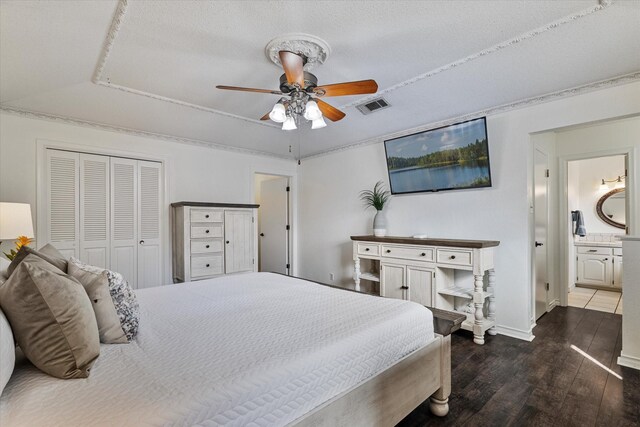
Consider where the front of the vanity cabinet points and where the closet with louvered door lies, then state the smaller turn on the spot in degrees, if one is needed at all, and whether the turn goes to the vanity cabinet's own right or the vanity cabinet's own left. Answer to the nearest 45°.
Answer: approximately 45° to the vanity cabinet's own right

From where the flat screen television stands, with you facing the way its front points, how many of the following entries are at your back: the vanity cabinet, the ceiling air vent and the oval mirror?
2

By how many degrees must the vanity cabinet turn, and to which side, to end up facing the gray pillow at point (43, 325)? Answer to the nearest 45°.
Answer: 0° — it already faces it

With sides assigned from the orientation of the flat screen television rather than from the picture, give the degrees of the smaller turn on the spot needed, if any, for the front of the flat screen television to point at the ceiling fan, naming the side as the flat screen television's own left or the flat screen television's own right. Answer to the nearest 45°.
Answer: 0° — it already faces it

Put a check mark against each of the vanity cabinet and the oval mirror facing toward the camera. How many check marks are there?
2

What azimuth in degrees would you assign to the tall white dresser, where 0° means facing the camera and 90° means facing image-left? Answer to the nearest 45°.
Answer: approximately 315°

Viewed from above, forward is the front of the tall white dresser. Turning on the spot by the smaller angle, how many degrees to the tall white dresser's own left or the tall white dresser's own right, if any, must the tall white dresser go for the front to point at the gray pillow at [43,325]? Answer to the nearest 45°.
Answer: approximately 45° to the tall white dresser's own right

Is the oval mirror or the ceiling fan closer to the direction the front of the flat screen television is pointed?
the ceiling fan

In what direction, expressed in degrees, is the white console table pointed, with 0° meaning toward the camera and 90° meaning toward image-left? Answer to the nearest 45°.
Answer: approximately 45°

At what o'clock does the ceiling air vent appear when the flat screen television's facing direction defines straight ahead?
The ceiling air vent is roughly at 1 o'clock from the flat screen television.
